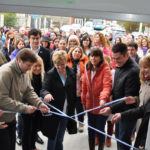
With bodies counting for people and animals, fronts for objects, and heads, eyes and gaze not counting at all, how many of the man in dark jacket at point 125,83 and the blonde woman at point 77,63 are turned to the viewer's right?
0

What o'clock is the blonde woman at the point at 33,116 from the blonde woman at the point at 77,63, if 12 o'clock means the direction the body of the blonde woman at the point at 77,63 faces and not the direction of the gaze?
the blonde woman at the point at 33,116 is roughly at 1 o'clock from the blonde woman at the point at 77,63.

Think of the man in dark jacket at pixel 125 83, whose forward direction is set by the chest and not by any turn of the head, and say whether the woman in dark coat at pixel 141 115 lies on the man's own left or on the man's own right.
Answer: on the man's own left

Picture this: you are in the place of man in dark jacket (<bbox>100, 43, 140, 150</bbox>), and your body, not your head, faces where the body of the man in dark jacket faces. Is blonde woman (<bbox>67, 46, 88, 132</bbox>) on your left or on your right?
on your right

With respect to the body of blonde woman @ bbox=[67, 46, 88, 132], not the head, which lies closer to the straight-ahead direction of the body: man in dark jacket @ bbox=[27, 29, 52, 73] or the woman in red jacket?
the woman in red jacket

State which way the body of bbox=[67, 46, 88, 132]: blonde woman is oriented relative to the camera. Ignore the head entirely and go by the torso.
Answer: toward the camera

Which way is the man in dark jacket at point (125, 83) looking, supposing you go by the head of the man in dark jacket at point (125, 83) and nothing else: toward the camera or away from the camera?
toward the camera

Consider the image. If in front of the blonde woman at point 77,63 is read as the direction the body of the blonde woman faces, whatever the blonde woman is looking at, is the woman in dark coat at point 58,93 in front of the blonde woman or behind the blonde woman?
in front

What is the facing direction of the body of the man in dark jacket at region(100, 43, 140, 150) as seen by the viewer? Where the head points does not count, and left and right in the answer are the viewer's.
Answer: facing the viewer and to the left of the viewer

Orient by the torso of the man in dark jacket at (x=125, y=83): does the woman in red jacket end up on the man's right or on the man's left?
on the man's right
